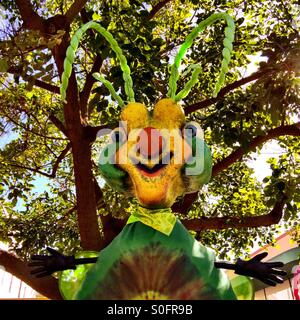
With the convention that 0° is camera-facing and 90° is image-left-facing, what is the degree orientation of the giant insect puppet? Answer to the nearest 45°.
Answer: approximately 0°

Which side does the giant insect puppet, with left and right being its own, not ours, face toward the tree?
back
